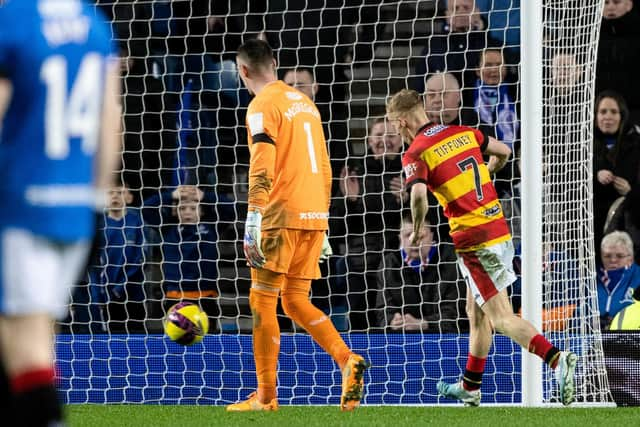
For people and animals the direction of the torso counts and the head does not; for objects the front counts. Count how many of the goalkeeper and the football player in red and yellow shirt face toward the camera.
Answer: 0

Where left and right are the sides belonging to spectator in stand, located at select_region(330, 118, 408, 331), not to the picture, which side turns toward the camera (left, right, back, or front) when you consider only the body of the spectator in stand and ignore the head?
front

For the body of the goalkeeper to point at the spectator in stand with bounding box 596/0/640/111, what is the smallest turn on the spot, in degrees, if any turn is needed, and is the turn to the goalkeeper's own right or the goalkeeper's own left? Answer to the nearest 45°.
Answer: approximately 90° to the goalkeeper's own right

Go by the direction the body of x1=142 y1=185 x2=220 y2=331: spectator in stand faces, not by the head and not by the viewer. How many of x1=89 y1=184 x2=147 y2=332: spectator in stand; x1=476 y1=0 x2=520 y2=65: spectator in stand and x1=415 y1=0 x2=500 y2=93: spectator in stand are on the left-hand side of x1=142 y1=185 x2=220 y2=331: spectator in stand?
2

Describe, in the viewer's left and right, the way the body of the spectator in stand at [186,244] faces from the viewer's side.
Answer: facing the viewer

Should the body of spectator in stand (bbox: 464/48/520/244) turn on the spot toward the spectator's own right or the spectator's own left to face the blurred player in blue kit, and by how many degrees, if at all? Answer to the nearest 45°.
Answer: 0° — they already face them

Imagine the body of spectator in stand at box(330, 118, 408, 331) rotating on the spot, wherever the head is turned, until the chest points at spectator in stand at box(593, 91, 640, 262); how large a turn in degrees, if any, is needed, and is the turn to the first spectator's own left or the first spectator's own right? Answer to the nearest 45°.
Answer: approximately 90° to the first spectator's own left

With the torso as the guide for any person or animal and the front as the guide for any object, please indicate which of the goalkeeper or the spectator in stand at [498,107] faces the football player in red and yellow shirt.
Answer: the spectator in stand

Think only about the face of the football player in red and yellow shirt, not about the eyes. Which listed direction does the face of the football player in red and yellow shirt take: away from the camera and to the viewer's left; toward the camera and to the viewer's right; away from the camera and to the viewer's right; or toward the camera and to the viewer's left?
away from the camera and to the viewer's left

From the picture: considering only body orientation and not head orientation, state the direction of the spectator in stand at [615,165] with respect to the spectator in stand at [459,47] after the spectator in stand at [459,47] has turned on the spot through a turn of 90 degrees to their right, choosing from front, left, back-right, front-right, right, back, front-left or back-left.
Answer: back
